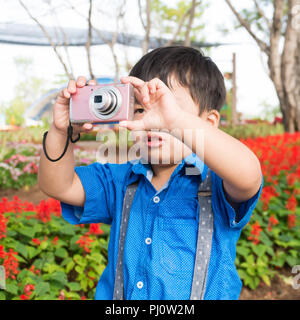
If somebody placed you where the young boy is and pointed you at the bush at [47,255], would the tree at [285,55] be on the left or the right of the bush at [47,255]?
right

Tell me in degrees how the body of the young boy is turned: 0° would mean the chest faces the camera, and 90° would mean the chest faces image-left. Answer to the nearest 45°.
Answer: approximately 45°

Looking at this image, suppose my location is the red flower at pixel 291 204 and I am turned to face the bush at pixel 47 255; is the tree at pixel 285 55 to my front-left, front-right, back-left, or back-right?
back-right

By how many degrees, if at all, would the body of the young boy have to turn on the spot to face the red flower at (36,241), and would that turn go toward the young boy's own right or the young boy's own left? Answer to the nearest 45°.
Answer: approximately 90° to the young boy's own right

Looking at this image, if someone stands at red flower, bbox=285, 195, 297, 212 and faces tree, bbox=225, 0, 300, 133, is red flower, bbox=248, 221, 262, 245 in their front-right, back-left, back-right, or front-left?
back-left

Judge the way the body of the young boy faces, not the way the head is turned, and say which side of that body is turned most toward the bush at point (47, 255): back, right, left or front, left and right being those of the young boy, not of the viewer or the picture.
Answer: right
